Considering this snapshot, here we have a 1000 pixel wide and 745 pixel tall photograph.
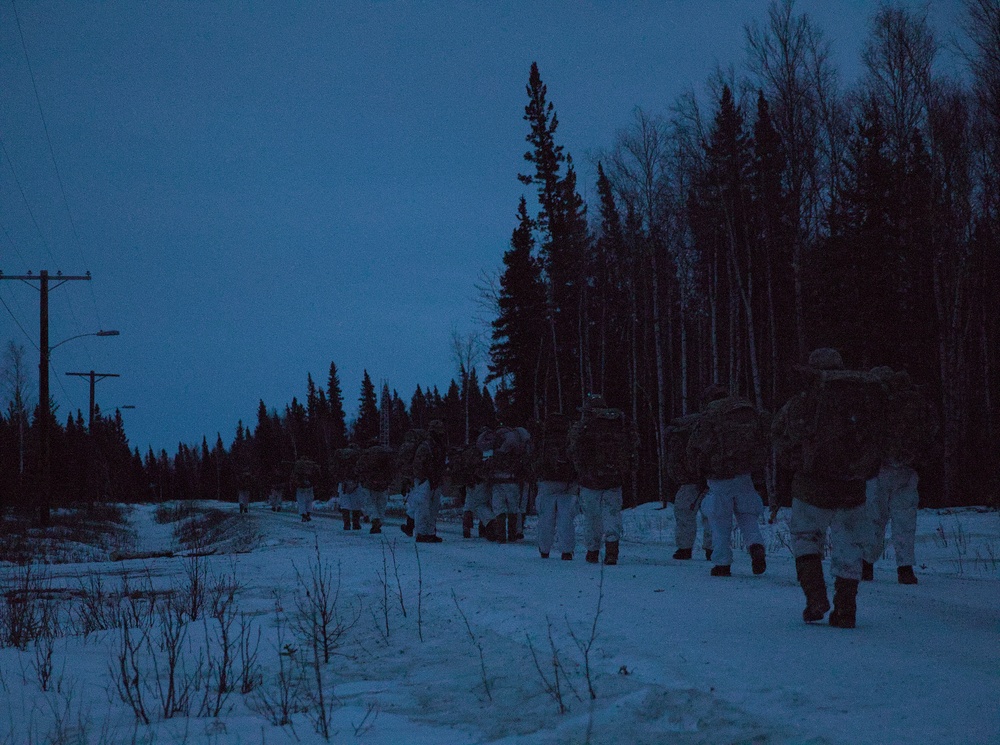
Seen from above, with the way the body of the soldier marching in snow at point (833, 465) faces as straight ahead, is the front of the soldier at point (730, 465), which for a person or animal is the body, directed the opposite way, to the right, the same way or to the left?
the same way

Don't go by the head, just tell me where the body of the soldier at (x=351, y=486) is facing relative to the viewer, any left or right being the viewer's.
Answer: facing away from the viewer

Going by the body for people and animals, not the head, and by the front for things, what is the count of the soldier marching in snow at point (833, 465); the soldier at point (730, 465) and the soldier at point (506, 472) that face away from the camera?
3

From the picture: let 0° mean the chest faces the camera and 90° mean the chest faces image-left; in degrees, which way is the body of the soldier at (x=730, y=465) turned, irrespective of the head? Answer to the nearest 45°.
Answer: approximately 180°

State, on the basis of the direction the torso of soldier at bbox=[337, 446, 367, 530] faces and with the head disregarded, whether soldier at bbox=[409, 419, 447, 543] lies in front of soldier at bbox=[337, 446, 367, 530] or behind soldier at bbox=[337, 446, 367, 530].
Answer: behind

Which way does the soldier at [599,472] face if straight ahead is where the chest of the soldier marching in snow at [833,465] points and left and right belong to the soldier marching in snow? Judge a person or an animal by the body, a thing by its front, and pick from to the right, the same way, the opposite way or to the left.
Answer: the same way

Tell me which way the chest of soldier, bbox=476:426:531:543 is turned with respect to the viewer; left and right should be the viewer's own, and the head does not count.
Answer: facing away from the viewer

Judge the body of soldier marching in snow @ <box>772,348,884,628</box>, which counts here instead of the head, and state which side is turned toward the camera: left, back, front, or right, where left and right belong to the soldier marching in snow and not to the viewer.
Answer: back

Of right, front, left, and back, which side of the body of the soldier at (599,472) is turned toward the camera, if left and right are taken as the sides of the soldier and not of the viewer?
back

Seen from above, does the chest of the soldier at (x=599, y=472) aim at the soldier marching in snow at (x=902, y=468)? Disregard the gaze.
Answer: no

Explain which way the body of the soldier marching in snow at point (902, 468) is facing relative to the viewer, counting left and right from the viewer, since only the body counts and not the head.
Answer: facing away from the viewer and to the left of the viewer

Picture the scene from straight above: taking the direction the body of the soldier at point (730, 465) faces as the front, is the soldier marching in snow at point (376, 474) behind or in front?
in front

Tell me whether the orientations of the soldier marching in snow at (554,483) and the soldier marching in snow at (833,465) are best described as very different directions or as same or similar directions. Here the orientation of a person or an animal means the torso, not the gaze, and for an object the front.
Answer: same or similar directions

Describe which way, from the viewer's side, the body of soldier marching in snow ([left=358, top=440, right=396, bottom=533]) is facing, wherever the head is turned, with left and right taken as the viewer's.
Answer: facing away from the viewer

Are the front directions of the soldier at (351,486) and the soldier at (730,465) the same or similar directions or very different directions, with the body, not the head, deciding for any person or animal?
same or similar directions

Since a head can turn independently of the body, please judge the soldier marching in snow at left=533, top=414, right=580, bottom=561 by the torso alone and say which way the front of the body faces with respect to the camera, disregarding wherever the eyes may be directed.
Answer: away from the camera

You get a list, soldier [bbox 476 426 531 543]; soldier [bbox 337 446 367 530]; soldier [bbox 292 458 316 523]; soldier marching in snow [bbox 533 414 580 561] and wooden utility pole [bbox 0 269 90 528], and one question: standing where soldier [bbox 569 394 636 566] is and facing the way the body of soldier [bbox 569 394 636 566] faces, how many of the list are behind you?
0

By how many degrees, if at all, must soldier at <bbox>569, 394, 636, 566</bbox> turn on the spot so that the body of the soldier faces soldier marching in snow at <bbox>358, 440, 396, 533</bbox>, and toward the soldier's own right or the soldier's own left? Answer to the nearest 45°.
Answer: approximately 45° to the soldier's own left
